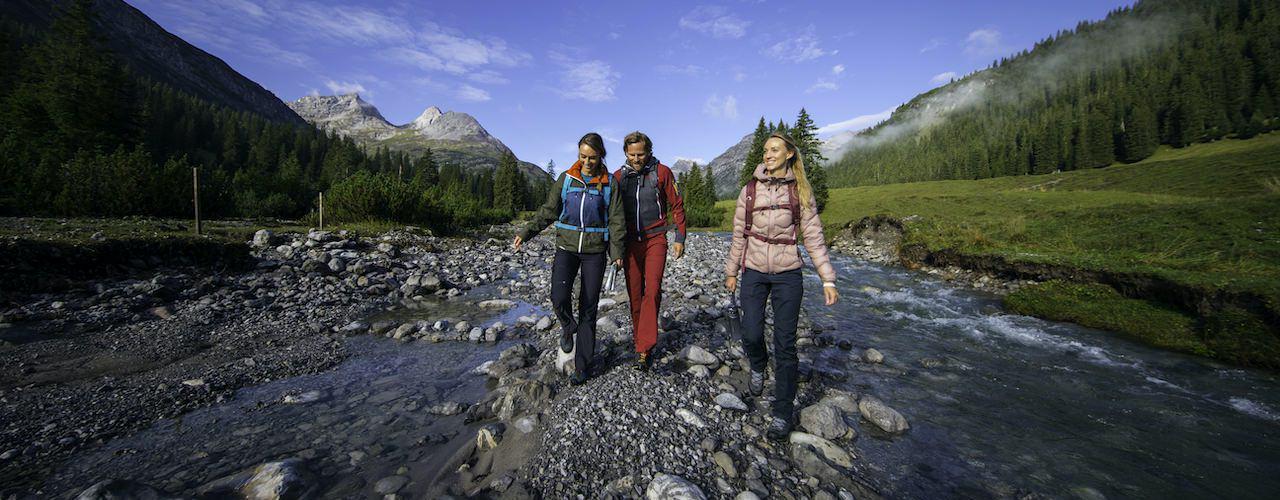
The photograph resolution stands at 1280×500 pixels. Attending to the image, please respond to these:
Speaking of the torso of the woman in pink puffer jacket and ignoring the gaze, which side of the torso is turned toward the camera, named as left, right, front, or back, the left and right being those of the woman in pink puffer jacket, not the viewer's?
front

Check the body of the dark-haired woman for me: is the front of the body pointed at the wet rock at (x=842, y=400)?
no

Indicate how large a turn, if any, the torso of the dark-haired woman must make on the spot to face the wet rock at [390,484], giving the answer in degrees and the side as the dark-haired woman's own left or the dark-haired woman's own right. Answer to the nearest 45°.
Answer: approximately 45° to the dark-haired woman's own right

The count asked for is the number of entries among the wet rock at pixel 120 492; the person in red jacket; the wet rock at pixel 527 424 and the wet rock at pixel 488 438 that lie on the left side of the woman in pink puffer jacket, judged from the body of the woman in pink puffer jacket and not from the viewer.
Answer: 0

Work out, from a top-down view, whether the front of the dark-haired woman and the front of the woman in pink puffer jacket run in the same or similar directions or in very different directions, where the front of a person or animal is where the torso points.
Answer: same or similar directions

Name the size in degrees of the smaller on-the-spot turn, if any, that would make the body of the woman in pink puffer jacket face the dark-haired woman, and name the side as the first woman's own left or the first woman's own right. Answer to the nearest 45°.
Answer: approximately 90° to the first woman's own right

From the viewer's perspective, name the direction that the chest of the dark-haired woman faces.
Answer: toward the camera

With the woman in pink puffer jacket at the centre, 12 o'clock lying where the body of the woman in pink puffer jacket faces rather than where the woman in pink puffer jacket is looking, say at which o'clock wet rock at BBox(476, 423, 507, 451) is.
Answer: The wet rock is roughly at 2 o'clock from the woman in pink puffer jacket.

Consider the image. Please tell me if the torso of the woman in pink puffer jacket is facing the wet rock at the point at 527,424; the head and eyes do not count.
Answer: no

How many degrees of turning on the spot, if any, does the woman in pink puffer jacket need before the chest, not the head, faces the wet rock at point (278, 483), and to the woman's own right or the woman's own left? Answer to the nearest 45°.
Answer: approximately 45° to the woman's own right

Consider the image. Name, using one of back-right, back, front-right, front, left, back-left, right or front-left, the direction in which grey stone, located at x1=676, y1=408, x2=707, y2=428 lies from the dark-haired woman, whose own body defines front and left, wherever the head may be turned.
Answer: front-left

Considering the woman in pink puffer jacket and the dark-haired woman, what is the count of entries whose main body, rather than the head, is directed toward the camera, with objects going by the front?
2

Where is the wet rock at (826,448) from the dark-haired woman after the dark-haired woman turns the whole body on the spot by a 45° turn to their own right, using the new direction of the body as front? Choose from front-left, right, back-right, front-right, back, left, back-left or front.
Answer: left

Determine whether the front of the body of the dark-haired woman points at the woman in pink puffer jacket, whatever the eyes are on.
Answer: no

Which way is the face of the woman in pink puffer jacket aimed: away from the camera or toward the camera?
toward the camera
